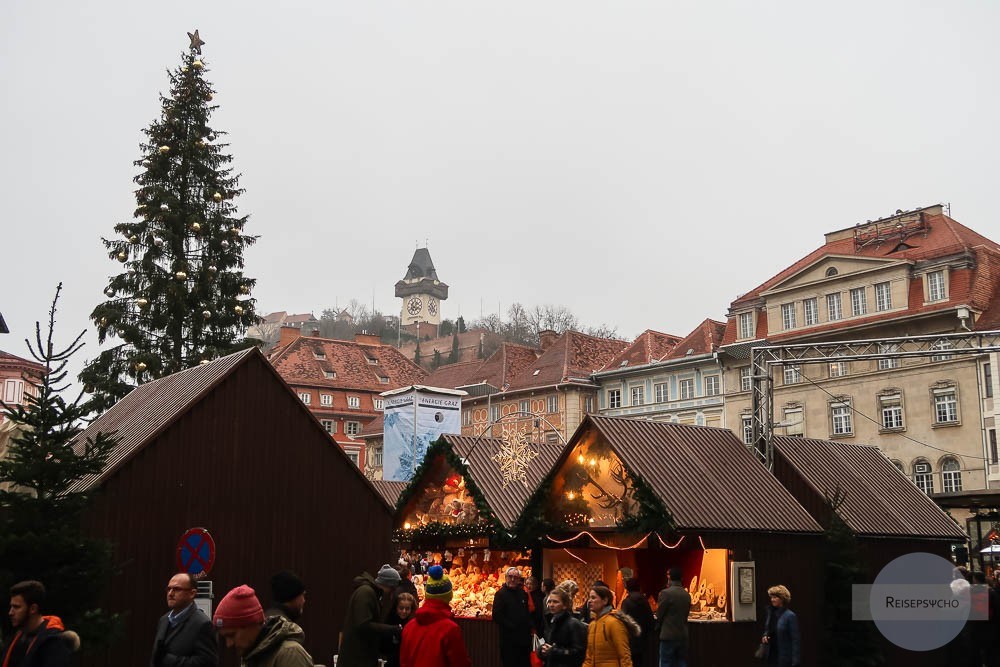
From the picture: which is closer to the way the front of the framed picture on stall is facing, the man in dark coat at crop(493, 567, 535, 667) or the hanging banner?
the man in dark coat

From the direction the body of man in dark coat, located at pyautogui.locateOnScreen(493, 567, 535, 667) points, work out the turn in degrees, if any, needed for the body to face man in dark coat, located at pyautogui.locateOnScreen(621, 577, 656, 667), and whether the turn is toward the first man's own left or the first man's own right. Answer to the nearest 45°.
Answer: approximately 135° to the first man's own left

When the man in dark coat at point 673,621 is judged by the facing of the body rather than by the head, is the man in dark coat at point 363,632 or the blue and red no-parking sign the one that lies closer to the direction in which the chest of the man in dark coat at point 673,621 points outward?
the blue and red no-parking sign

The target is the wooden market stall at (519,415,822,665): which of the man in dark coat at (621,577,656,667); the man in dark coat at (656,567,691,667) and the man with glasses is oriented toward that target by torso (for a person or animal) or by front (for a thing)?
the man in dark coat at (656,567,691,667)

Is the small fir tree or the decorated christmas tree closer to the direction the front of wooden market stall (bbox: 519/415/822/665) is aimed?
the small fir tree

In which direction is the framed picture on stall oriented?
toward the camera

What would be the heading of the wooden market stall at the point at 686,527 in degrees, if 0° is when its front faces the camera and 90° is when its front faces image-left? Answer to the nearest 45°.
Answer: approximately 45°

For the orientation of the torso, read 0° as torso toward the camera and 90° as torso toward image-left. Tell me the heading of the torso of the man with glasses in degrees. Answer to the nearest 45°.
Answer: approximately 45°

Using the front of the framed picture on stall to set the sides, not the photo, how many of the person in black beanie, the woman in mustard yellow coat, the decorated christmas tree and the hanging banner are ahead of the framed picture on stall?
2

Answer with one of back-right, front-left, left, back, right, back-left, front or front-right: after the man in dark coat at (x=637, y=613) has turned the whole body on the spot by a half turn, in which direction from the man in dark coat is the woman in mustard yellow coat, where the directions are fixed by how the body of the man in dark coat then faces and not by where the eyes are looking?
front
